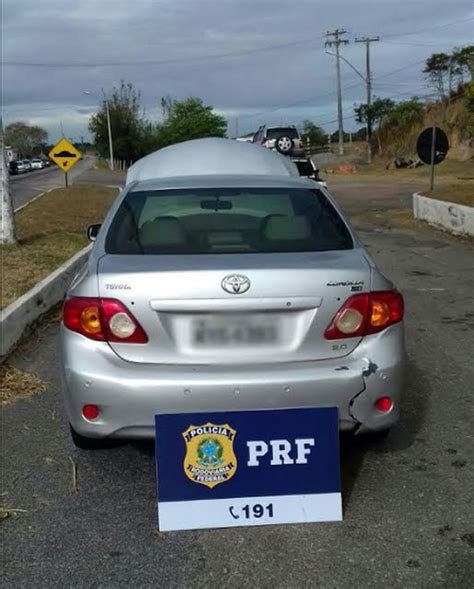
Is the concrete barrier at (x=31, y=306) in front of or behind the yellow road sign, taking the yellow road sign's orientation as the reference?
in front

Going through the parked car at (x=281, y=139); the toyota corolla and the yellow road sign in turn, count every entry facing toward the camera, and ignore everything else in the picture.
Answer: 1

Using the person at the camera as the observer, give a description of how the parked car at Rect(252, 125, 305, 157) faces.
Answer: facing away from the viewer and to the left of the viewer

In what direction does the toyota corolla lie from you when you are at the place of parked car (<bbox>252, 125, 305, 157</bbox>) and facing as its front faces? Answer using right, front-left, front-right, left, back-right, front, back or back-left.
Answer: back-left

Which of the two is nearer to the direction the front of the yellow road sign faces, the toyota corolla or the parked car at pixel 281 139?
the toyota corolla

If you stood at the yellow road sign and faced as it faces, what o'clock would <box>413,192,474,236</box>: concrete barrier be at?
The concrete barrier is roughly at 11 o'clock from the yellow road sign.

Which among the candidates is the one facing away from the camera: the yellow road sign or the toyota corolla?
the toyota corolla

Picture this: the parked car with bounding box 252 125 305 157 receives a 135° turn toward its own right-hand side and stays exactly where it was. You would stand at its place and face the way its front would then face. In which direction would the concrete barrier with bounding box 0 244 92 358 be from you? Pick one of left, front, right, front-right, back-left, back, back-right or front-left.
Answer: right

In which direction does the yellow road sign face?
toward the camera

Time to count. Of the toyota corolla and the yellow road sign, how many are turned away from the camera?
1

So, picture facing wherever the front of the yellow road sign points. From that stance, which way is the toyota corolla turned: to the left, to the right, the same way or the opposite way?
the opposite way

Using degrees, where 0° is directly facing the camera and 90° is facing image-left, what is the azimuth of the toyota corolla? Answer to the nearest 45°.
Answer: approximately 180°

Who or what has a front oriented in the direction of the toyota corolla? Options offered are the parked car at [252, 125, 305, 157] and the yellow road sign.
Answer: the yellow road sign

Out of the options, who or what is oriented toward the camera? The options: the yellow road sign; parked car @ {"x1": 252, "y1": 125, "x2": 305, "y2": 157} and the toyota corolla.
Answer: the yellow road sign
